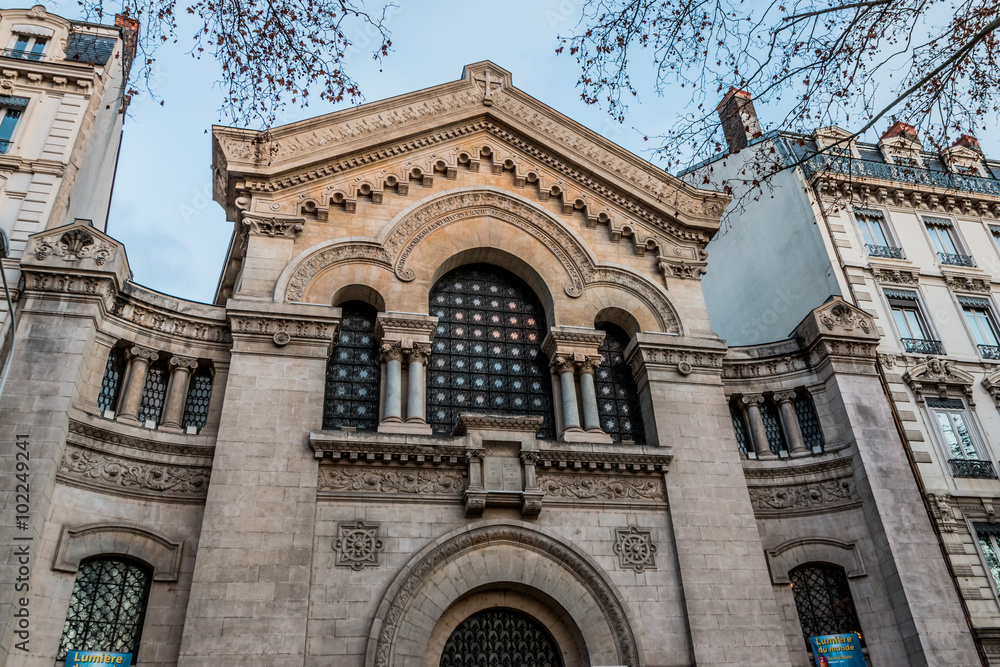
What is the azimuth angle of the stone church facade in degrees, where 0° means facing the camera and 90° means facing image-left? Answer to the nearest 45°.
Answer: approximately 0°

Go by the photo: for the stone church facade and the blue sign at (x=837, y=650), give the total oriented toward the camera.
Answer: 2

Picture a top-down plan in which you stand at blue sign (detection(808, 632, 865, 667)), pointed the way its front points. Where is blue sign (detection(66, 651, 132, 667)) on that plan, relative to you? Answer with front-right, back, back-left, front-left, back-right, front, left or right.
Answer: right

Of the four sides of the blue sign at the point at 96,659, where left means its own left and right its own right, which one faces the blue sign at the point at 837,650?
left

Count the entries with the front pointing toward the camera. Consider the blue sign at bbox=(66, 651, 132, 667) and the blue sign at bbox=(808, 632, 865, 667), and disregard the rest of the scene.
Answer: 2

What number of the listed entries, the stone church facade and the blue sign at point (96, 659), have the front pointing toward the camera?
2
